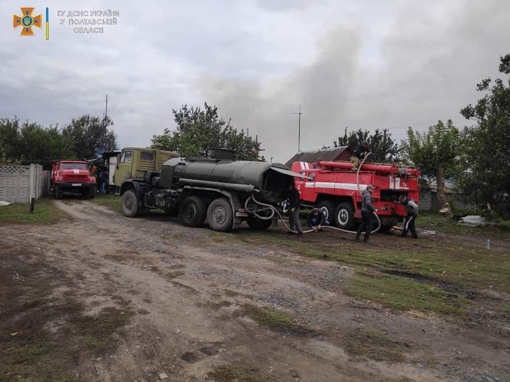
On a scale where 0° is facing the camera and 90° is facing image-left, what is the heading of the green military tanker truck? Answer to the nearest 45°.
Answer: approximately 135°

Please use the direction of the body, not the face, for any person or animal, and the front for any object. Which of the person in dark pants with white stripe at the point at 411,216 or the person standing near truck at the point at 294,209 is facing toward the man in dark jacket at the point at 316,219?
the person in dark pants with white stripe

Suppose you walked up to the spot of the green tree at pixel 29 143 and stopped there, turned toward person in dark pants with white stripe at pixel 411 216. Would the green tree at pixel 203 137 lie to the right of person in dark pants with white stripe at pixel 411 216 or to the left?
left

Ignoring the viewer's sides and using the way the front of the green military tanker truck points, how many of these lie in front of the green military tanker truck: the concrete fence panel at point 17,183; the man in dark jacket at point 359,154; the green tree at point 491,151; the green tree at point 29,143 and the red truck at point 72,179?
3

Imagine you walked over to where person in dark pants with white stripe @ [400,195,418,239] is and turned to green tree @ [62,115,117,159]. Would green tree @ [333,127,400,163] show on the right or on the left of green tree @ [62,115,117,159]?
right

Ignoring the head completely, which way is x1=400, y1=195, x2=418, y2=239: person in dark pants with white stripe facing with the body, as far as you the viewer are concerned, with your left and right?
facing to the left of the viewer

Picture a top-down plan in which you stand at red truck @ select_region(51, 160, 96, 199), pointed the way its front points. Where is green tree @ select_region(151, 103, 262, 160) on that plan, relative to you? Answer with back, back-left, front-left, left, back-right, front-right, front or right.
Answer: back-left
